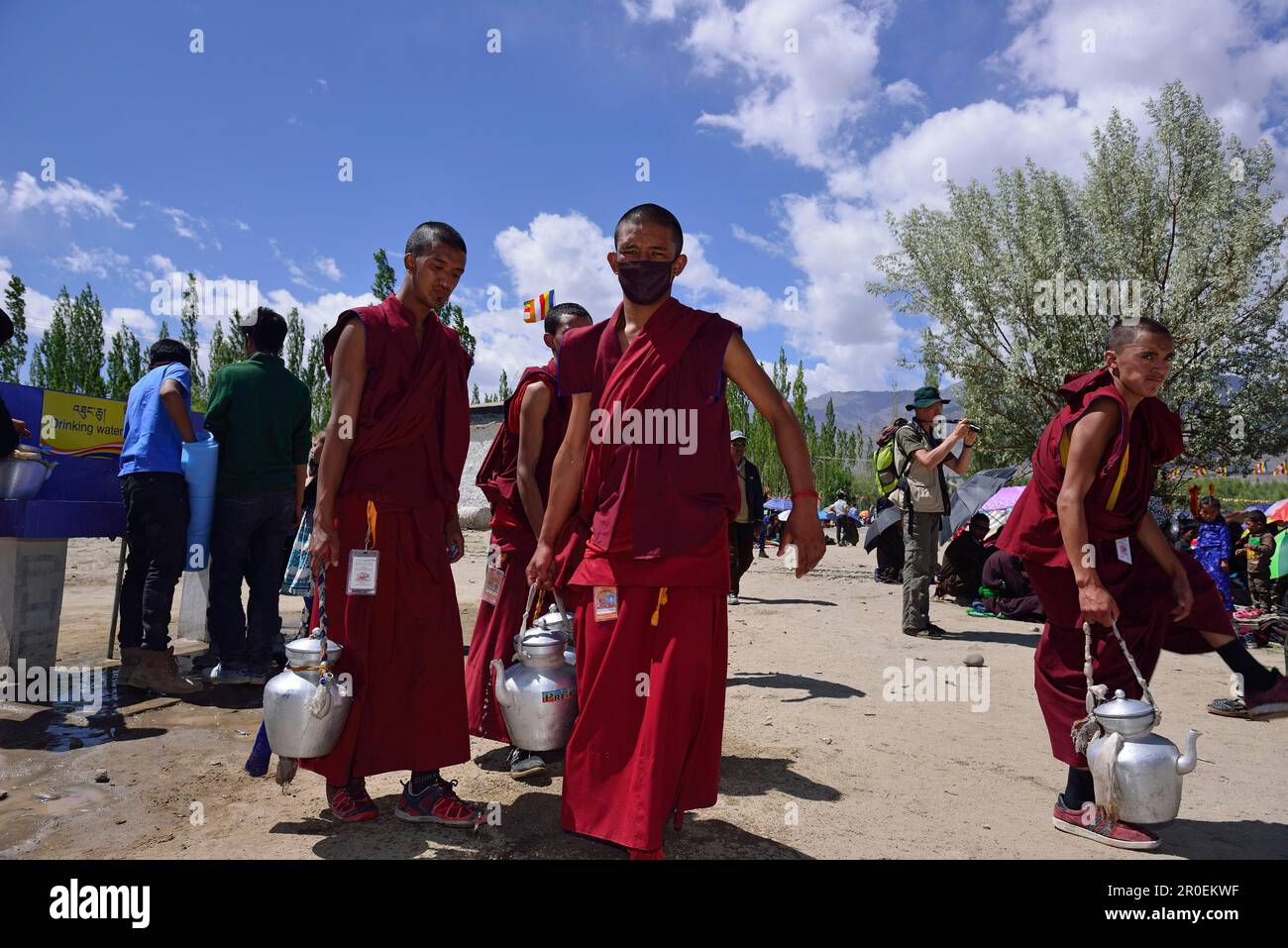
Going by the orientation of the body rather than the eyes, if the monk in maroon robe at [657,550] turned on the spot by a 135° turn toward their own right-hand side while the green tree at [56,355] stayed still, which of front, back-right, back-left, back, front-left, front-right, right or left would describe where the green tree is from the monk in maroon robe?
front

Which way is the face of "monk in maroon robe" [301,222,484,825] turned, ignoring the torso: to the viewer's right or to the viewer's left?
to the viewer's right

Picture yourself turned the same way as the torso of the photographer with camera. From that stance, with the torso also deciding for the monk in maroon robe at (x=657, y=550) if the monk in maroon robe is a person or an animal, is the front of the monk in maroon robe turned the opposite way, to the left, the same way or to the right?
to the right

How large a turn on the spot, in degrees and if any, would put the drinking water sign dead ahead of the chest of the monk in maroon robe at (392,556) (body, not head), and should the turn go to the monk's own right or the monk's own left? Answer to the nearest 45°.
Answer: approximately 180°

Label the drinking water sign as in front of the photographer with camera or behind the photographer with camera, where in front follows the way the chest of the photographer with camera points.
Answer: behind

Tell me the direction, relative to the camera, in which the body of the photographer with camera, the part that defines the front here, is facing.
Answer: to the viewer's right

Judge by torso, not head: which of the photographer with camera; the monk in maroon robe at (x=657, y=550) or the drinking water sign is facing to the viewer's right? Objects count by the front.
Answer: the photographer with camera

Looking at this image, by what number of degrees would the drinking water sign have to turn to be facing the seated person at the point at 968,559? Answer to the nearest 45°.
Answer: approximately 90° to its left

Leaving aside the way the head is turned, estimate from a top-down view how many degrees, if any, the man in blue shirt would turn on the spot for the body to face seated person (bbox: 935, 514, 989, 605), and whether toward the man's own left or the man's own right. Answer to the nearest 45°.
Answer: approximately 45° to the man's own right

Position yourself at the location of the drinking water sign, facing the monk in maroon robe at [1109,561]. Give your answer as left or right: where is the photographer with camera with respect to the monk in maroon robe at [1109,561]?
left

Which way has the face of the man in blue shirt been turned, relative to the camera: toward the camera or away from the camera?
away from the camera
